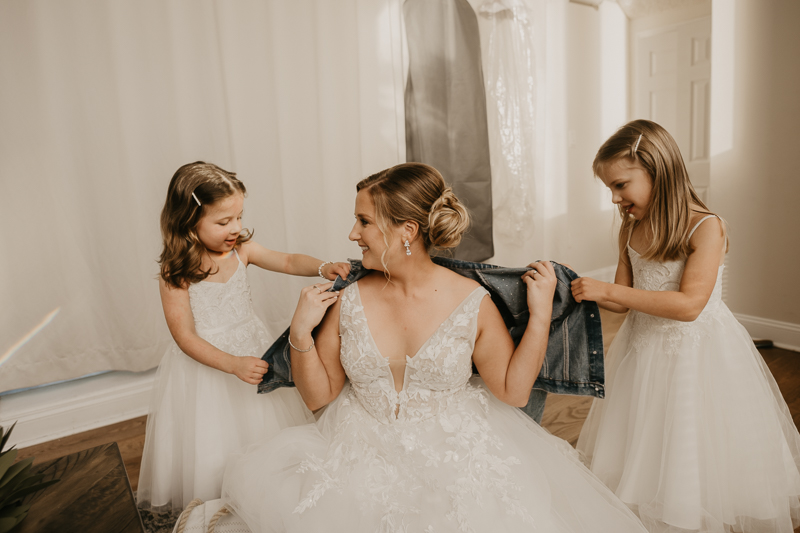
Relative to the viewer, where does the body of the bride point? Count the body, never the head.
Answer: toward the camera

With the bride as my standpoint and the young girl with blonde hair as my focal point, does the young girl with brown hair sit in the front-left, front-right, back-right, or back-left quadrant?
back-left

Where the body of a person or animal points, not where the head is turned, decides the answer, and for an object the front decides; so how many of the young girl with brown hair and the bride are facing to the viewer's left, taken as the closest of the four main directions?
0

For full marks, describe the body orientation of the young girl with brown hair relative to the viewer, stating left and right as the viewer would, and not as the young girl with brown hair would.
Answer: facing the viewer and to the right of the viewer

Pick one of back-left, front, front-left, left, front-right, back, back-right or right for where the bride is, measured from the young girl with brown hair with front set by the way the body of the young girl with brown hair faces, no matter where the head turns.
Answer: front

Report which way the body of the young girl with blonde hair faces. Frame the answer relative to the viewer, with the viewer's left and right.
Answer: facing the viewer and to the left of the viewer

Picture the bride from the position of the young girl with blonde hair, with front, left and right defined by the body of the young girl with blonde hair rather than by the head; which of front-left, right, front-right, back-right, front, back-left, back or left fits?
front

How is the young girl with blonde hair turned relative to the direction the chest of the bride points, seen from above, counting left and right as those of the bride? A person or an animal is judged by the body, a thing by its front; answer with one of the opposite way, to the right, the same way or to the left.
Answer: to the right

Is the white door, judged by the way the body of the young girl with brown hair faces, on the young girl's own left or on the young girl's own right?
on the young girl's own left

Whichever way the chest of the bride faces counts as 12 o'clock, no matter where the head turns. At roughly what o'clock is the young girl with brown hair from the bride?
The young girl with brown hair is roughly at 4 o'clock from the bride.

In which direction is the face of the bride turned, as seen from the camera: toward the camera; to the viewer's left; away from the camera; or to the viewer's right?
to the viewer's left

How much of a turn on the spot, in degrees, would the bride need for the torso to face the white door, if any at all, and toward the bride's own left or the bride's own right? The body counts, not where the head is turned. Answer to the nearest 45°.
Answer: approximately 135° to the bride's own left

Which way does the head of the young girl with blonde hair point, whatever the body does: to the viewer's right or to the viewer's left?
to the viewer's left

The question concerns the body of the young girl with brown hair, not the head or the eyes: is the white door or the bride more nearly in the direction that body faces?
the bride

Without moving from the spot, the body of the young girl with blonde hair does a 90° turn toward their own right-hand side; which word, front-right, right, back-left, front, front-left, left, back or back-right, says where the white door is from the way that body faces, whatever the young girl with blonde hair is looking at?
front-right
